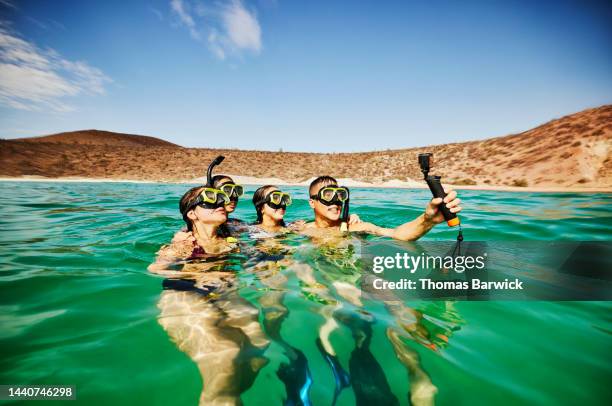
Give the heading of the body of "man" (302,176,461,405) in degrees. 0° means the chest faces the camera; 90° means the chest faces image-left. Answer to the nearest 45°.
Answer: approximately 315°

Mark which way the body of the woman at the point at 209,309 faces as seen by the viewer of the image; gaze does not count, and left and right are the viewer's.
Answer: facing the viewer and to the right of the viewer

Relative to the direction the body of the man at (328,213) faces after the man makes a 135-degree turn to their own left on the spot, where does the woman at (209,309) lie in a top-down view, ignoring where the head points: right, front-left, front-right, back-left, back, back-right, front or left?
back

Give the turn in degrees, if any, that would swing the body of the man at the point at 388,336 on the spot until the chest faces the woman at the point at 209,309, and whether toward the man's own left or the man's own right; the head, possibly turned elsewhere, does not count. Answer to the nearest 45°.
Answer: approximately 135° to the man's own right
